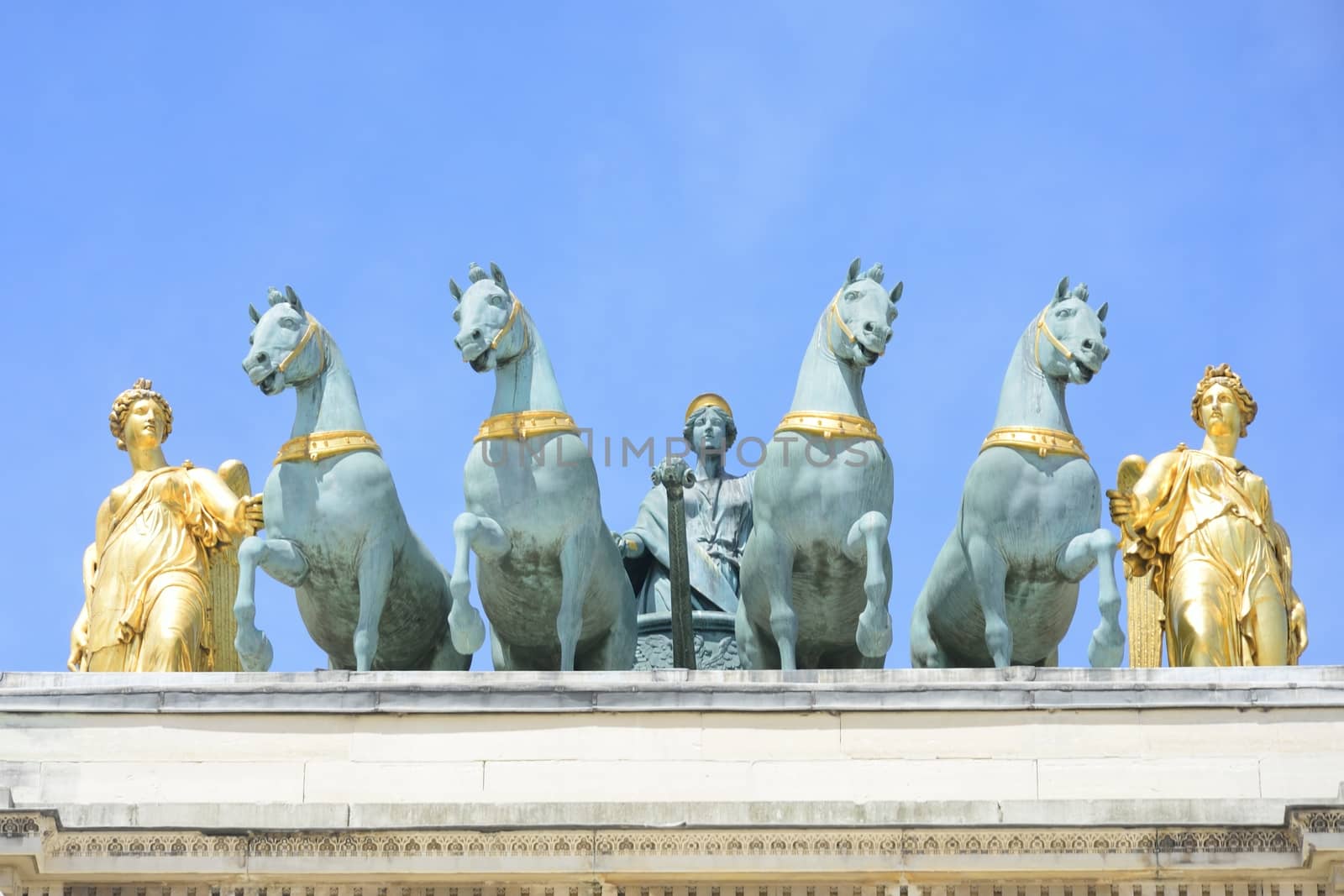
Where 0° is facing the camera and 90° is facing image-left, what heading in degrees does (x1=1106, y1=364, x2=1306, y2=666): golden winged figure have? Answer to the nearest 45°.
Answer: approximately 0°

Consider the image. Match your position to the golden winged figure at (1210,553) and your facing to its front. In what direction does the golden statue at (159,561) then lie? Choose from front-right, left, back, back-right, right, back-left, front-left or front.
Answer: right

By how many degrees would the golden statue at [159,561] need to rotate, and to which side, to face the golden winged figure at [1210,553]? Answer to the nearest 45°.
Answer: approximately 90° to its left

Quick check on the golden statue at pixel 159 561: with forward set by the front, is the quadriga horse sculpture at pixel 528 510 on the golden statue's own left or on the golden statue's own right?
on the golden statue's own left

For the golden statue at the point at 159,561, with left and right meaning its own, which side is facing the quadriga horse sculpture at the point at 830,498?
left

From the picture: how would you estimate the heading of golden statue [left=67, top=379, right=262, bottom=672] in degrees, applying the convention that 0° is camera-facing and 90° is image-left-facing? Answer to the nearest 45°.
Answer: approximately 0°

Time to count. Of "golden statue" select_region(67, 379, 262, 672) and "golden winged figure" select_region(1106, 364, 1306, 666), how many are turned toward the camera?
2
